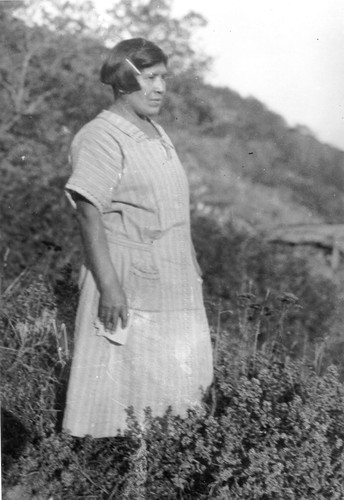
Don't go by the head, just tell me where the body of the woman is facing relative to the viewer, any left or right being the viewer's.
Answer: facing the viewer and to the right of the viewer
